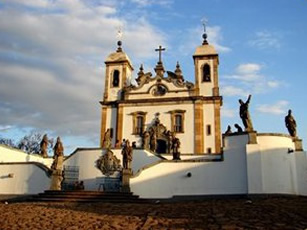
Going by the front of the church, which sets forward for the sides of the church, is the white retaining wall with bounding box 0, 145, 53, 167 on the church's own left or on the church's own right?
on the church's own right

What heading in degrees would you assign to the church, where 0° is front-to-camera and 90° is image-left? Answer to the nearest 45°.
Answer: approximately 0°

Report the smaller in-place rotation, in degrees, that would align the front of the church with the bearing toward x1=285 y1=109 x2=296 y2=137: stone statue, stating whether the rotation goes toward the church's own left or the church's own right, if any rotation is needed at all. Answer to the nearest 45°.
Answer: approximately 90° to the church's own left
